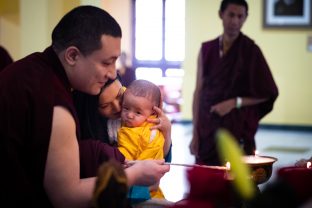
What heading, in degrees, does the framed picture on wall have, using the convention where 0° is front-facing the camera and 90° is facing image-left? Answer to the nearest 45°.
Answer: approximately 0°

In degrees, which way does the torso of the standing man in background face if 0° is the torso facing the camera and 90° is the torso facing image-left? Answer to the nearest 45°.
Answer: approximately 45°

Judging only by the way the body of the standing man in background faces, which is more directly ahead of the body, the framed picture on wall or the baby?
the baby

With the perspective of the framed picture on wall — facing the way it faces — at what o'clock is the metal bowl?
The metal bowl is roughly at 12 o'clock from the framed picture on wall.

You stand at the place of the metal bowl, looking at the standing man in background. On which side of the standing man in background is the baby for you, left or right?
left

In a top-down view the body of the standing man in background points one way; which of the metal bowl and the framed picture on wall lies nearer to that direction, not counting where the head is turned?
the metal bowl

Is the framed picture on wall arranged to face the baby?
yes

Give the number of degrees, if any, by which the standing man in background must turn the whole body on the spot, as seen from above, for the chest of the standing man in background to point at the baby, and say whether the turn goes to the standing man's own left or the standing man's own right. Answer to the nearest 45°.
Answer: approximately 45° to the standing man's own left
